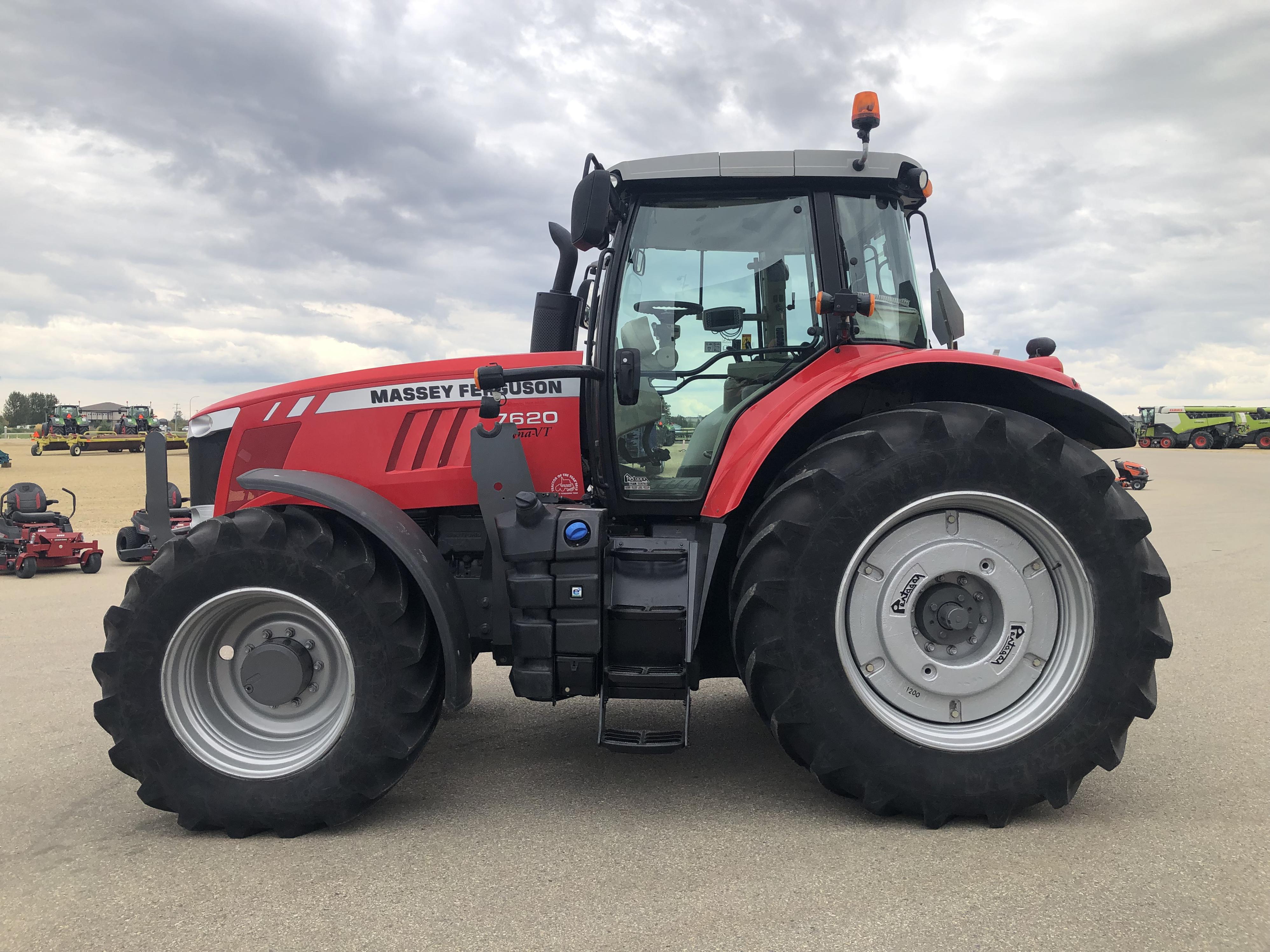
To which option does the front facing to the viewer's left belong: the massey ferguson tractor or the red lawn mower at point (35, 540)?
the massey ferguson tractor

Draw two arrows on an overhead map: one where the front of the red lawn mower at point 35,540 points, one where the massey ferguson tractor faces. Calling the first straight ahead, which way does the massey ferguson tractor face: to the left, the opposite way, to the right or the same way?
the opposite way

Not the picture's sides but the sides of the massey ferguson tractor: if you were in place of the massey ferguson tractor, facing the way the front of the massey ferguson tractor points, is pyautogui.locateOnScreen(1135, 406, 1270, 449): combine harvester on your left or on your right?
on your right

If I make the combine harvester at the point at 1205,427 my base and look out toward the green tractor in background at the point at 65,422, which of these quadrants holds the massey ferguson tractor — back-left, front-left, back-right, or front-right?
front-left

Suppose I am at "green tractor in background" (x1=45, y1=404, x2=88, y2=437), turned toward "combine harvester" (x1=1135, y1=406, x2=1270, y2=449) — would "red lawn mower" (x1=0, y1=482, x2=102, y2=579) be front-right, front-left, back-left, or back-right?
front-right

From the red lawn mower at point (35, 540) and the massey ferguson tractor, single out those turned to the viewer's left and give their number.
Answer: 1

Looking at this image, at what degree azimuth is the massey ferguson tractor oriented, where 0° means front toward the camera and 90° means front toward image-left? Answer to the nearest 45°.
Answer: approximately 90°

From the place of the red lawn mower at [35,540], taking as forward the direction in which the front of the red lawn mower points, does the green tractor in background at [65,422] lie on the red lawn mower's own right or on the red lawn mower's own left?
on the red lawn mower's own left

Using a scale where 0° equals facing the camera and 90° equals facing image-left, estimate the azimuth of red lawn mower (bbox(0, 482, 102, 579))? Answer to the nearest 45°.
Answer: approximately 315°

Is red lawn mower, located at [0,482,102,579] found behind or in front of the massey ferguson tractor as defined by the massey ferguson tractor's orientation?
in front

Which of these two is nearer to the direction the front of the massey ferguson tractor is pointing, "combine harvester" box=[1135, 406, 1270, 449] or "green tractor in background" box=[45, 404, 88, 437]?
the green tractor in background

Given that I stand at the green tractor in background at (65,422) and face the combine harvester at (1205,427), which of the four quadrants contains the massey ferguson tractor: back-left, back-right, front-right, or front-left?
front-right

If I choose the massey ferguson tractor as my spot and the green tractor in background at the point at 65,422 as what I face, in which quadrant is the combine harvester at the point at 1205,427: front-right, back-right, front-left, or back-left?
front-right

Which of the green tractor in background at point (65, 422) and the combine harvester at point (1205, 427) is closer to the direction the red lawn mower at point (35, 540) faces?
the combine harvester
